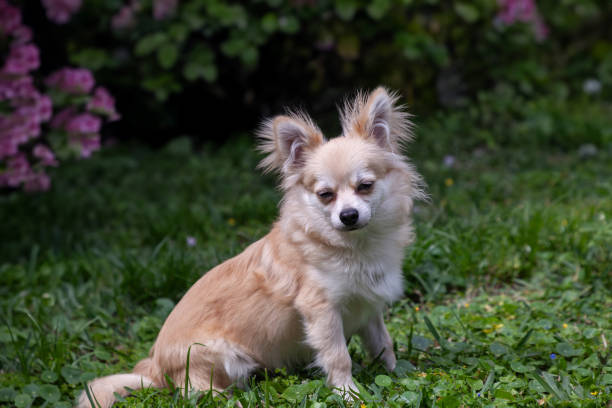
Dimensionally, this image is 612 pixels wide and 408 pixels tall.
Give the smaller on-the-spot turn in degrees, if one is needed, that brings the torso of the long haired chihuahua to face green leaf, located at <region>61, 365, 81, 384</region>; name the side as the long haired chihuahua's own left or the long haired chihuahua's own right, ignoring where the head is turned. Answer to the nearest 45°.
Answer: approximately 135° to the long haired chihuahua's own right

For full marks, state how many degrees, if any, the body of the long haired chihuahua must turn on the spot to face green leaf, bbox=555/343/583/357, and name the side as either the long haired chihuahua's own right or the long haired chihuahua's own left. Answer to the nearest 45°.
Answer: approximately 45° to the long haired chihuahua's own left

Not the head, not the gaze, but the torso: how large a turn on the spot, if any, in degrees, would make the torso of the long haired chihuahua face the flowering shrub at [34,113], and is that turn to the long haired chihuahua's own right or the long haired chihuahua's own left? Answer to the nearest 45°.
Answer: approximately 180°

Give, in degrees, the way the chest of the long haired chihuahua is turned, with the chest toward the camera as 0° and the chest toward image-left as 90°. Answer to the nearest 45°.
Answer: approximately 315°

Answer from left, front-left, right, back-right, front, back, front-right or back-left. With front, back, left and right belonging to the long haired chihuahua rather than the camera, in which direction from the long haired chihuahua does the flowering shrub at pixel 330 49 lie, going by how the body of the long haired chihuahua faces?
back-left

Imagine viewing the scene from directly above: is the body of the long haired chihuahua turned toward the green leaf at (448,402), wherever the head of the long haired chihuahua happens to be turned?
yes

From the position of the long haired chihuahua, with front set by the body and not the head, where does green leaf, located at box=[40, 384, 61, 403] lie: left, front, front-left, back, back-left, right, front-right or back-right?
back-right

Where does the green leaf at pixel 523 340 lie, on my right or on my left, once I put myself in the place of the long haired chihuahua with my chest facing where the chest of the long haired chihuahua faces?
on my left
